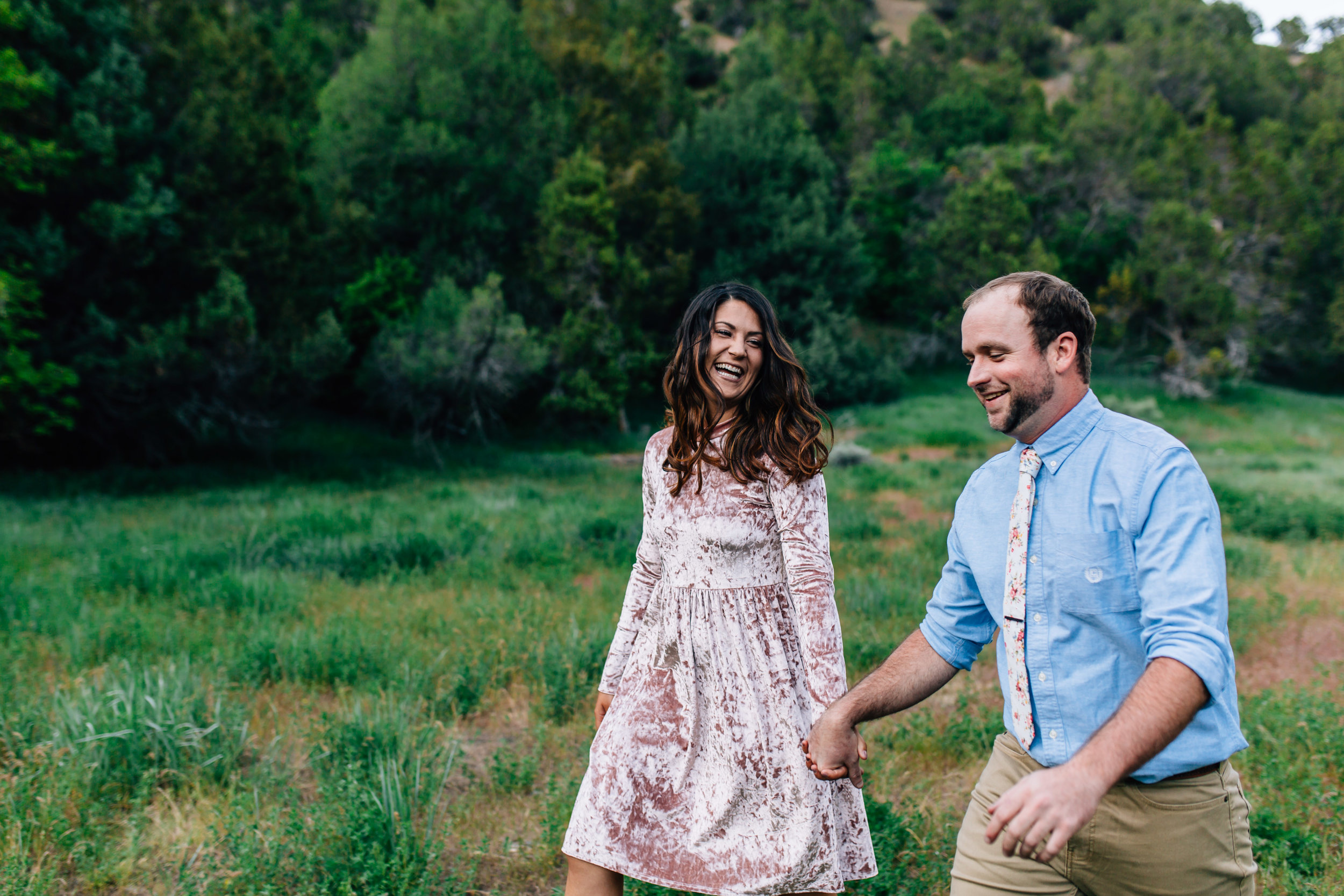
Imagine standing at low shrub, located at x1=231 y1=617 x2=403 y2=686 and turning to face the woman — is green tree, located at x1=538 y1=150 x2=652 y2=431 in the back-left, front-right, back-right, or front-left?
back-left

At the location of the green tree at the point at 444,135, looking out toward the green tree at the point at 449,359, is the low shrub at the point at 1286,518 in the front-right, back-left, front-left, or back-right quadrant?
front-left

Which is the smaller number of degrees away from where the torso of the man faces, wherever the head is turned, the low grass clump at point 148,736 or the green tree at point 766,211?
the low grass clump

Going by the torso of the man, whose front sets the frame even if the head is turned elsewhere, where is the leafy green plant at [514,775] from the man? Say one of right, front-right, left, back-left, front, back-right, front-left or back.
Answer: right

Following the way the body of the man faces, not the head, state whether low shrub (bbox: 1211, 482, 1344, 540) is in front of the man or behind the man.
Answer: behind

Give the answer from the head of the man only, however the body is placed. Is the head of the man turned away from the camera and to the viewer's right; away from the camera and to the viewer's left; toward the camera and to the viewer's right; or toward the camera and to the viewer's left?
toward the camera and to the viewer's left

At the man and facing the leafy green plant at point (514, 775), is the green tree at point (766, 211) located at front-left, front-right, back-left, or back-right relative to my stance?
front-right

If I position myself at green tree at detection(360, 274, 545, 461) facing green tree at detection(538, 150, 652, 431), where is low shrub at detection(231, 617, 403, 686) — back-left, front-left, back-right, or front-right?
back-right

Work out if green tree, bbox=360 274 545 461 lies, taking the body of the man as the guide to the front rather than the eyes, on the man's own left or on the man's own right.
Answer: on the man's own right
